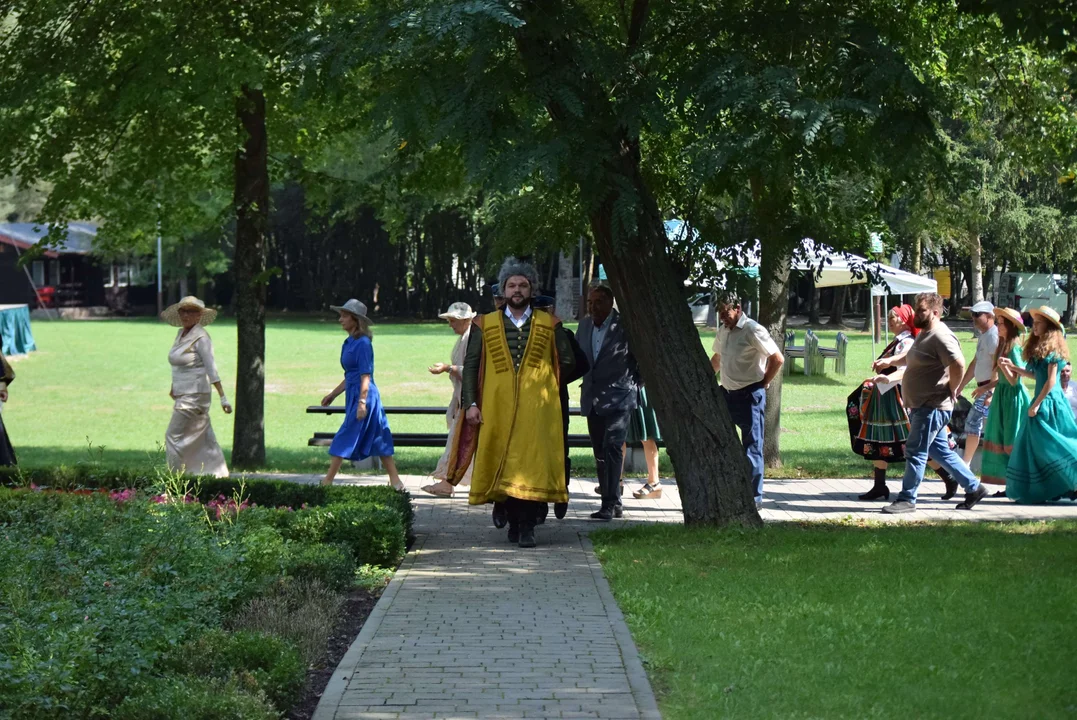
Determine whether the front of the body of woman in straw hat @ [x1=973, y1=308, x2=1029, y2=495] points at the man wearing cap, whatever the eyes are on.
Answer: no

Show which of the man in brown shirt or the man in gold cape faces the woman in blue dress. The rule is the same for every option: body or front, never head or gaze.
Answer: the man in brown shirt

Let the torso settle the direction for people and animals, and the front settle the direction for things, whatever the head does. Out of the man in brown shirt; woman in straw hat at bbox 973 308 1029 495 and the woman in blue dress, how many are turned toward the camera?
0

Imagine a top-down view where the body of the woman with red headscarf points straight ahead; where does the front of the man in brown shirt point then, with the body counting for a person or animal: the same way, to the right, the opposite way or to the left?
the same way

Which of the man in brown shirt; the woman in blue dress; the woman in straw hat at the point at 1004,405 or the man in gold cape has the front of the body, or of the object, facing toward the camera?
the man in gold cape

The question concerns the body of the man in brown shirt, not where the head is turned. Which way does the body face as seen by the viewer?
to the viewer's left

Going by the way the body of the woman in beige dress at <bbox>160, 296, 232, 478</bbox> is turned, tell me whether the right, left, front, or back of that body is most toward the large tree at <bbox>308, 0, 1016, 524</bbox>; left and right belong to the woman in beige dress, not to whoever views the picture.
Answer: left

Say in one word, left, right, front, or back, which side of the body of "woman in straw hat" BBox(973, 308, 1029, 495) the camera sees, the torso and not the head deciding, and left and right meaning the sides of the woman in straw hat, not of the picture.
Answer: left

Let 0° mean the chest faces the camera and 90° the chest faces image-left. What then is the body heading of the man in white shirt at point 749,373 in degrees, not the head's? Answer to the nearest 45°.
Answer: approximately 45°

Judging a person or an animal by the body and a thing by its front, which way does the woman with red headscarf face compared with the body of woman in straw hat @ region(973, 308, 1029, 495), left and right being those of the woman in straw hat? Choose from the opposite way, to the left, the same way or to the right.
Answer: the same way

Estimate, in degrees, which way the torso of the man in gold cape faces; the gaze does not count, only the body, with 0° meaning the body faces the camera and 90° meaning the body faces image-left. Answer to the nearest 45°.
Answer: approximately 0°

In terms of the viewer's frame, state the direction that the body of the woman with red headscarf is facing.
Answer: to the viewer's left

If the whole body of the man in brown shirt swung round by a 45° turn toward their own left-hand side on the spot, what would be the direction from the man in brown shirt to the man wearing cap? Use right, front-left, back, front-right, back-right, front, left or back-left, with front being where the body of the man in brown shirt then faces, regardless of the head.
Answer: back-right

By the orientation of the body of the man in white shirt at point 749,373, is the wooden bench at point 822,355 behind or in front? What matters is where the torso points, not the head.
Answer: behind

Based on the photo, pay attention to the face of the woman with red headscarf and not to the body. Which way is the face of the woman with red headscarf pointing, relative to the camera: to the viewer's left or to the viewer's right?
to the viewer's left
